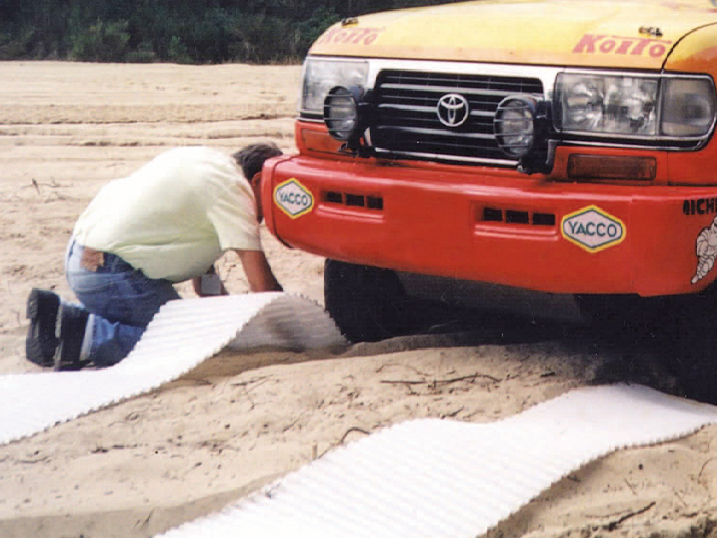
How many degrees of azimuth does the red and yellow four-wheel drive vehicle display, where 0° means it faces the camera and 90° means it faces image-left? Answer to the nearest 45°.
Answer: approximately 45°

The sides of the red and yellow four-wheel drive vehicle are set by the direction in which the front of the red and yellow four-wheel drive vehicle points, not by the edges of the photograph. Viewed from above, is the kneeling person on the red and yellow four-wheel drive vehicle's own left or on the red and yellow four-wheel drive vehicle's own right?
on the red and yellow four-wheel drive vehicle's own right

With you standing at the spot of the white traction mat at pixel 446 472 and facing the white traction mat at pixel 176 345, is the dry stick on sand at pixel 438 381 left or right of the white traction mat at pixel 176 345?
right

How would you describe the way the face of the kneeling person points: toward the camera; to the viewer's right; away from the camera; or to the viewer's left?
to the viewer's right

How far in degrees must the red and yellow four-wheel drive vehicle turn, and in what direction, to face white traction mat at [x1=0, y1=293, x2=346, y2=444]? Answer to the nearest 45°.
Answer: approximately 45° to its right
